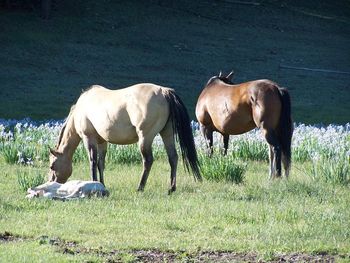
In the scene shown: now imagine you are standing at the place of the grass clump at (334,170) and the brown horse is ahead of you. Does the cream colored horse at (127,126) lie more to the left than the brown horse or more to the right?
left

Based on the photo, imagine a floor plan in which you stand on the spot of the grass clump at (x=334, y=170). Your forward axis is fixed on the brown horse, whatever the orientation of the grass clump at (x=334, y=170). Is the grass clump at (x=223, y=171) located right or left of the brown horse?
left

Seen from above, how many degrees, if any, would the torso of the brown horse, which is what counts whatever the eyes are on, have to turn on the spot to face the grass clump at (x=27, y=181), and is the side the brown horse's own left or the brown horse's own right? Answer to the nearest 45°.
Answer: approximately 90° to the brown horse's own left

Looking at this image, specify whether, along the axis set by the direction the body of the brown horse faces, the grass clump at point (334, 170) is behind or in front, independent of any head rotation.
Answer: behind

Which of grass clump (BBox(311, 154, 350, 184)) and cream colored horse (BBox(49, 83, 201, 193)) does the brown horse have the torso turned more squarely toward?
the cream colored horse

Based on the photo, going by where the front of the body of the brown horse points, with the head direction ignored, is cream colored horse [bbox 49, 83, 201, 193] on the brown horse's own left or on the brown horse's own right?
on the brown horse's own left

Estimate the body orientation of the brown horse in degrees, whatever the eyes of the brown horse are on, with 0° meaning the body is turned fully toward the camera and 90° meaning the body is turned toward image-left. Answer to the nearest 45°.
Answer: approximately 135°
